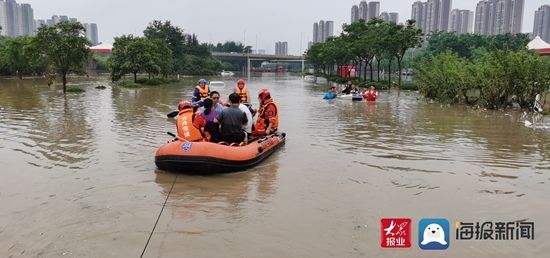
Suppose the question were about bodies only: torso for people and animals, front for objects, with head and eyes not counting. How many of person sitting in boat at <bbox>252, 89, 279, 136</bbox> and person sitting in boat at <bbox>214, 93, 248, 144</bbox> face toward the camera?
0

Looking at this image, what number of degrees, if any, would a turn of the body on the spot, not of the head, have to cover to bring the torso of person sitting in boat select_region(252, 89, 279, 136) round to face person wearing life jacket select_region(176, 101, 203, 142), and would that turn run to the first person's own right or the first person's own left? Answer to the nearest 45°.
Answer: approximately 45° to the first person's own left

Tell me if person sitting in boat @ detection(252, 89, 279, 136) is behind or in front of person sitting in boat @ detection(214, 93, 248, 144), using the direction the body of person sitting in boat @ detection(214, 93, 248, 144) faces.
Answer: in front

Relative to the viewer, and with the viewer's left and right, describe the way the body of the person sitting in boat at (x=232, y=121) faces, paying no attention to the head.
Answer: facing away from the viewer

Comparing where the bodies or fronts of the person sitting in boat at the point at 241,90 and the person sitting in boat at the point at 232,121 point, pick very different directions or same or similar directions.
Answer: very different directions

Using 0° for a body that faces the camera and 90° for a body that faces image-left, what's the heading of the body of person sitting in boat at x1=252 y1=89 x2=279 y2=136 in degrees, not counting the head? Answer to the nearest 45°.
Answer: approximately 90°

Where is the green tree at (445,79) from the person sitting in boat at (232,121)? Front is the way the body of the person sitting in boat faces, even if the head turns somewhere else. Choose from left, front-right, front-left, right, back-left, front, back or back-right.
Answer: front-right

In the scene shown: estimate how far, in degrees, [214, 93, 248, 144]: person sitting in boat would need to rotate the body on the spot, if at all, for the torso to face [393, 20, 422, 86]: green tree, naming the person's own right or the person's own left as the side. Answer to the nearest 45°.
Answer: approximately 45° to the person's own right

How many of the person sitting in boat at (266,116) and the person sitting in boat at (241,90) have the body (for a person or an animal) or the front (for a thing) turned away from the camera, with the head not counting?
0

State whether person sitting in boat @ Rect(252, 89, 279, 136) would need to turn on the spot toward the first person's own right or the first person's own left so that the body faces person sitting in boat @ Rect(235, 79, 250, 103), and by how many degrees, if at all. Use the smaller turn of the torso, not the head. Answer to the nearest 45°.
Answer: approximately 90° to the first person's own right

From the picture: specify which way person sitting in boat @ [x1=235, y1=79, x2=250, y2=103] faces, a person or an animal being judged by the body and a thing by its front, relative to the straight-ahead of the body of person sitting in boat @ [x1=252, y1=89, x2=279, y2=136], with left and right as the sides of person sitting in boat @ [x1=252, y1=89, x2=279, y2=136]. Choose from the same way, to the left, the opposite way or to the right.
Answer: to the left

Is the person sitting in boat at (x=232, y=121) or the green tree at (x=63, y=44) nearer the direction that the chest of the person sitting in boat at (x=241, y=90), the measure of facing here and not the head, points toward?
the person sitting in boat

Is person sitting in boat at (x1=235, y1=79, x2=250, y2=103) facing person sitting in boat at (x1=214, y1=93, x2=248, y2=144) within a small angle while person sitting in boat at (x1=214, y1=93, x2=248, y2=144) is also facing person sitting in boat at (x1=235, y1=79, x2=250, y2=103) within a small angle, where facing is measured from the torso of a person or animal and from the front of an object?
yes
